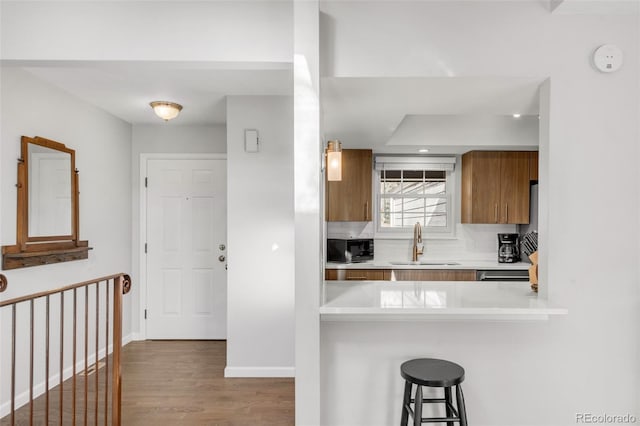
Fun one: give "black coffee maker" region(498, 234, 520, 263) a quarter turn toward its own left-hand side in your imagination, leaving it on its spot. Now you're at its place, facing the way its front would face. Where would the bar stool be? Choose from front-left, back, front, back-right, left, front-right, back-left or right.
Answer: right

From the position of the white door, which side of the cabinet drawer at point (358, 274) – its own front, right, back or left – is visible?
right

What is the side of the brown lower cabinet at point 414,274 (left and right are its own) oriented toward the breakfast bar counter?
front

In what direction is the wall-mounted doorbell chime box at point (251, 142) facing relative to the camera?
toward the camera

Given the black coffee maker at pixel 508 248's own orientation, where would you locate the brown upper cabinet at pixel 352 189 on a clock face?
The brown upper cabinet is roughly at 2 o'clock from the black coffee maker.

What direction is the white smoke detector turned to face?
toward the camera

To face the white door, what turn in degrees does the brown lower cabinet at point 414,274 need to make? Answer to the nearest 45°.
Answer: approximately 90° to its right

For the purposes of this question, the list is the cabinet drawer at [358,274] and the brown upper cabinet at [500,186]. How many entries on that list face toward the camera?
2

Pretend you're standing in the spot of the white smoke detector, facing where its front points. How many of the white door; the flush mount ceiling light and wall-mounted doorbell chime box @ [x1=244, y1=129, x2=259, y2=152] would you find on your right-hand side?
3

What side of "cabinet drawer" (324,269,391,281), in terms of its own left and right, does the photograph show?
front

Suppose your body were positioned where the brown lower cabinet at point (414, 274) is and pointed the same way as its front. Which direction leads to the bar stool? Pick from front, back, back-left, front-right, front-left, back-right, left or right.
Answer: front

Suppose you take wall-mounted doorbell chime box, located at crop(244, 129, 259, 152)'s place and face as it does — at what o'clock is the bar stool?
The bar stool is roughly at 11 o'clock from the wall-mounted doorbell chime box.
